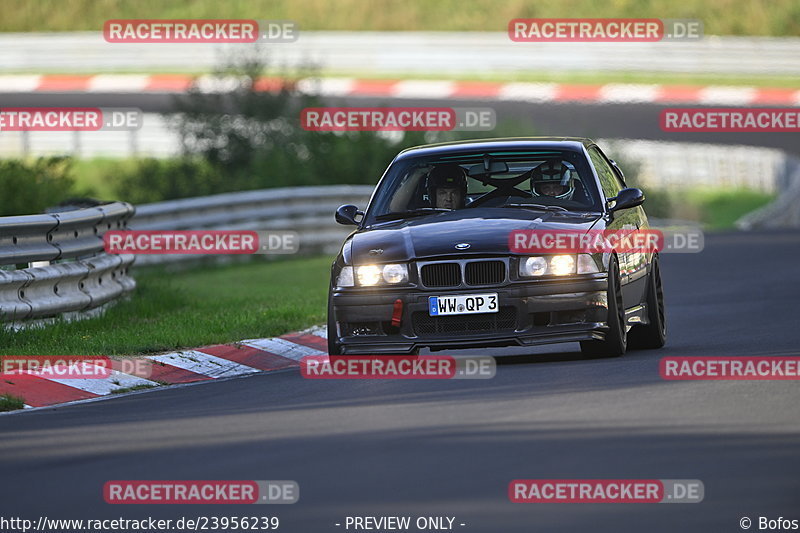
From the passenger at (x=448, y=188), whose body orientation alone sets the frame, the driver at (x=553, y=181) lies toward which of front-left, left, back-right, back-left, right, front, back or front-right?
left

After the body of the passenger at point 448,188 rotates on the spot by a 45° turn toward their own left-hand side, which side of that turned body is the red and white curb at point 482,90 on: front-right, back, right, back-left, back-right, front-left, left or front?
back-left

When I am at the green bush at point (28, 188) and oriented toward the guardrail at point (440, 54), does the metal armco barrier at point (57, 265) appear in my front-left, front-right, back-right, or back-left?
back-right

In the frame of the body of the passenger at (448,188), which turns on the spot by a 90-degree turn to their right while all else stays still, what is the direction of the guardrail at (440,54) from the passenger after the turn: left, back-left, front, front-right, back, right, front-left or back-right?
right

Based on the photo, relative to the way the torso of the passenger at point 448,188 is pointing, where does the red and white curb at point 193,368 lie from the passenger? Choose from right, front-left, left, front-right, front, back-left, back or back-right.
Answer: right

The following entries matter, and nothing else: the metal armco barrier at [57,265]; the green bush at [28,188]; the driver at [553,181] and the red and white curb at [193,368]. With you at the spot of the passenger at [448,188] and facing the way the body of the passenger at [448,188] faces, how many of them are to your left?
1

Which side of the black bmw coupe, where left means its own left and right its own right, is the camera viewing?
front

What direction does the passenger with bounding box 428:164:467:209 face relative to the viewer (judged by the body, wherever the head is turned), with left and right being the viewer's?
facing the viewer

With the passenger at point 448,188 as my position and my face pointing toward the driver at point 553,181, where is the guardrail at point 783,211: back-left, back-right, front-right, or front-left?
front-left

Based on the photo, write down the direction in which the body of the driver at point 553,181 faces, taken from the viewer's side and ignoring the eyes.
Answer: toward the camera
